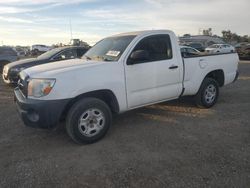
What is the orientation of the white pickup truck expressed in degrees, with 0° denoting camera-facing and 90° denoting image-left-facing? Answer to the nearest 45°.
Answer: approximately 45°

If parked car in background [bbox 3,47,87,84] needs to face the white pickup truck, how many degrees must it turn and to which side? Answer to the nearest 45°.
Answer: approximately 45° to its left

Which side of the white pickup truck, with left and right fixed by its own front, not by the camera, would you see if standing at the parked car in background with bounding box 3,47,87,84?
right

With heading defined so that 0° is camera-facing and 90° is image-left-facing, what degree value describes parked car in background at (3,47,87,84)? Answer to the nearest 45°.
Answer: approximately 45°

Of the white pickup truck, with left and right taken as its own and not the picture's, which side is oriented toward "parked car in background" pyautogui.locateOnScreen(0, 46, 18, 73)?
right
